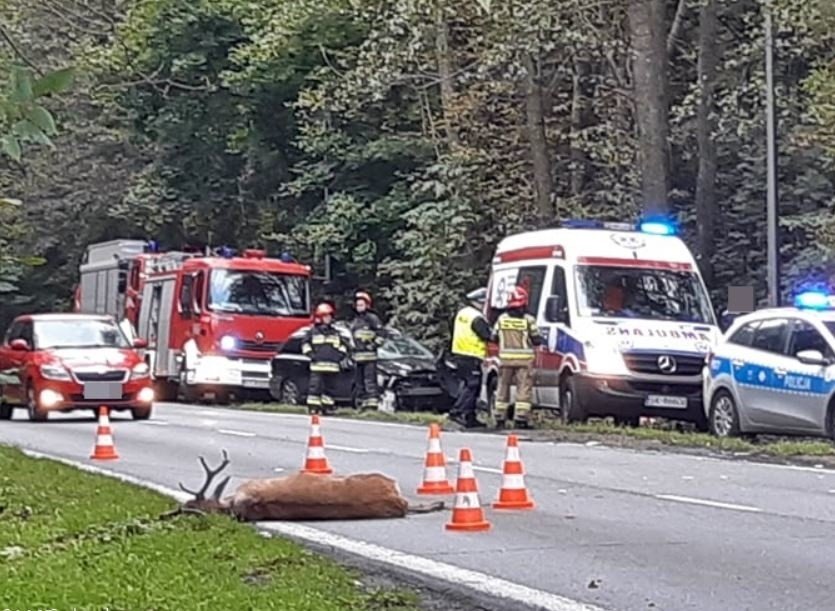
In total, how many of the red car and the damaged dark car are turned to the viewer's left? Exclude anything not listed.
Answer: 0

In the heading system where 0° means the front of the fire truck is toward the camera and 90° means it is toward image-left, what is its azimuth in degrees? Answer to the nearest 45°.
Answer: approximately 315°

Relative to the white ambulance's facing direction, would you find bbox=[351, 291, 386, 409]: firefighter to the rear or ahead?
to the rear

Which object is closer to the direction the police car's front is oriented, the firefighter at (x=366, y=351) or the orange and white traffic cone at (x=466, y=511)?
the orange and white traffic cone

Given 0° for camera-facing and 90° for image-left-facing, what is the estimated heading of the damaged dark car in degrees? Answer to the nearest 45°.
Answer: approximately 315°

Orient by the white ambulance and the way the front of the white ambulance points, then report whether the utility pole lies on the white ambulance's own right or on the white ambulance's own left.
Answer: on the white ambulance's own left

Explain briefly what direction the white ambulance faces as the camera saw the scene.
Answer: facing the viewer and to the right of the viewer

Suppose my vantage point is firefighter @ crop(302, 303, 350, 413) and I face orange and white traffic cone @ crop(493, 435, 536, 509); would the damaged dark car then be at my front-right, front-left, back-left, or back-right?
back-left

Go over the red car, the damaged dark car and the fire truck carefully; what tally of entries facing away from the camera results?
0

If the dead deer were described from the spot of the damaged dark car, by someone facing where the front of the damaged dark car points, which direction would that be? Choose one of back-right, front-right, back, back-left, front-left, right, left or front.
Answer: front-right
